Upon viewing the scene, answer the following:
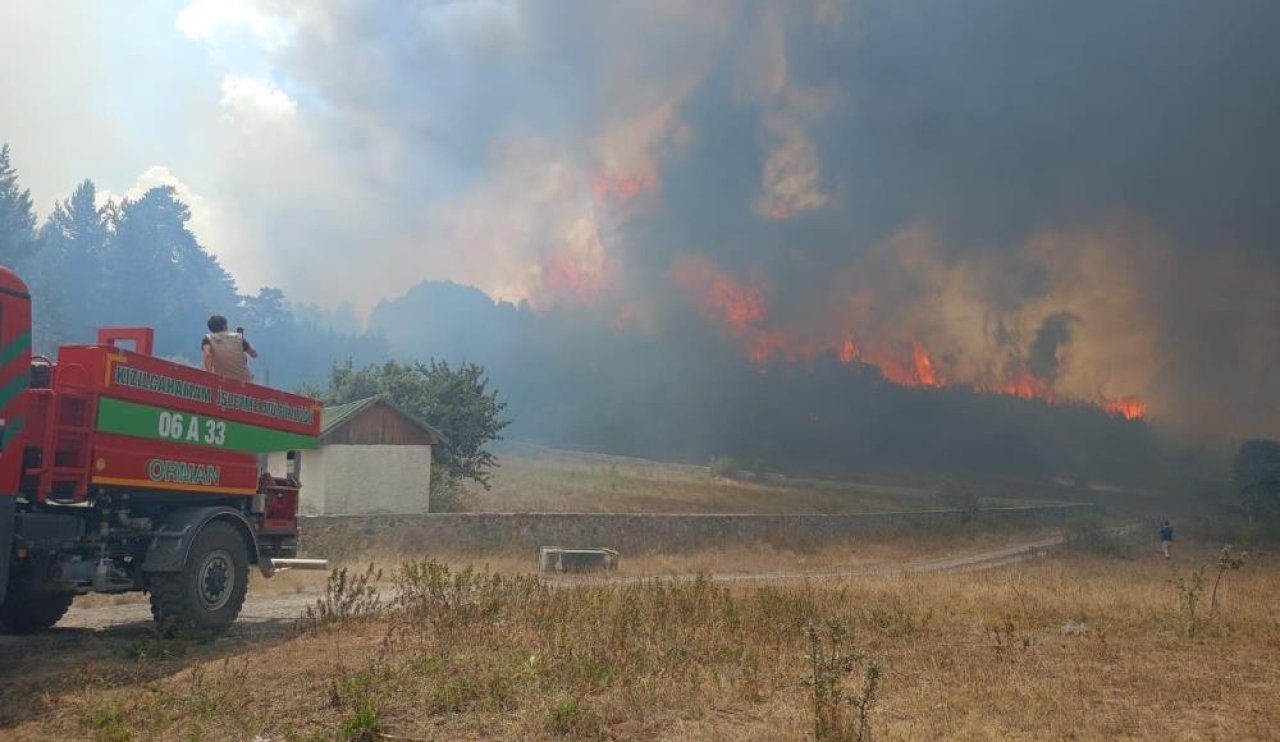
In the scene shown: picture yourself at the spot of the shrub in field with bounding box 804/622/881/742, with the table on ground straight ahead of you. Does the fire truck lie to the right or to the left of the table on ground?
left

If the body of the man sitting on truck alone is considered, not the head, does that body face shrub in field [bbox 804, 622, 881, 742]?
no

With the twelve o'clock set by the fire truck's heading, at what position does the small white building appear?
The small white building is roughly at 5 o'clock from the fire truck.

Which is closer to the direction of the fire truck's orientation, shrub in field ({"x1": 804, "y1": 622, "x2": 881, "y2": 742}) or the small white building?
the shrub in field

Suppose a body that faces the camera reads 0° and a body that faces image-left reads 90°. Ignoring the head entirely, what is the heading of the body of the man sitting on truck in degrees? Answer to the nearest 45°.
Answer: approximately 180°

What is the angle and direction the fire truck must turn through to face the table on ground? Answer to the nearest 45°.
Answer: approximately 180°

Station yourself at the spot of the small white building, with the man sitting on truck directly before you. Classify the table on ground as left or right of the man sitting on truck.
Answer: left

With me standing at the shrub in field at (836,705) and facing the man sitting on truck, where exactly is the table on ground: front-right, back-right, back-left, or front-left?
front-right

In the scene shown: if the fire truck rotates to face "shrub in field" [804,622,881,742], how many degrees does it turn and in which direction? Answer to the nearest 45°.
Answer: approximately 90° to its left

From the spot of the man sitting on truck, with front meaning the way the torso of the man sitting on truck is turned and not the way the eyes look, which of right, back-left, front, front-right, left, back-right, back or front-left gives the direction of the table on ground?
front-right

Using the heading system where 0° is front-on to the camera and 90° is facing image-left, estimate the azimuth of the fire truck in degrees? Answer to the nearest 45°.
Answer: approximately 45°
